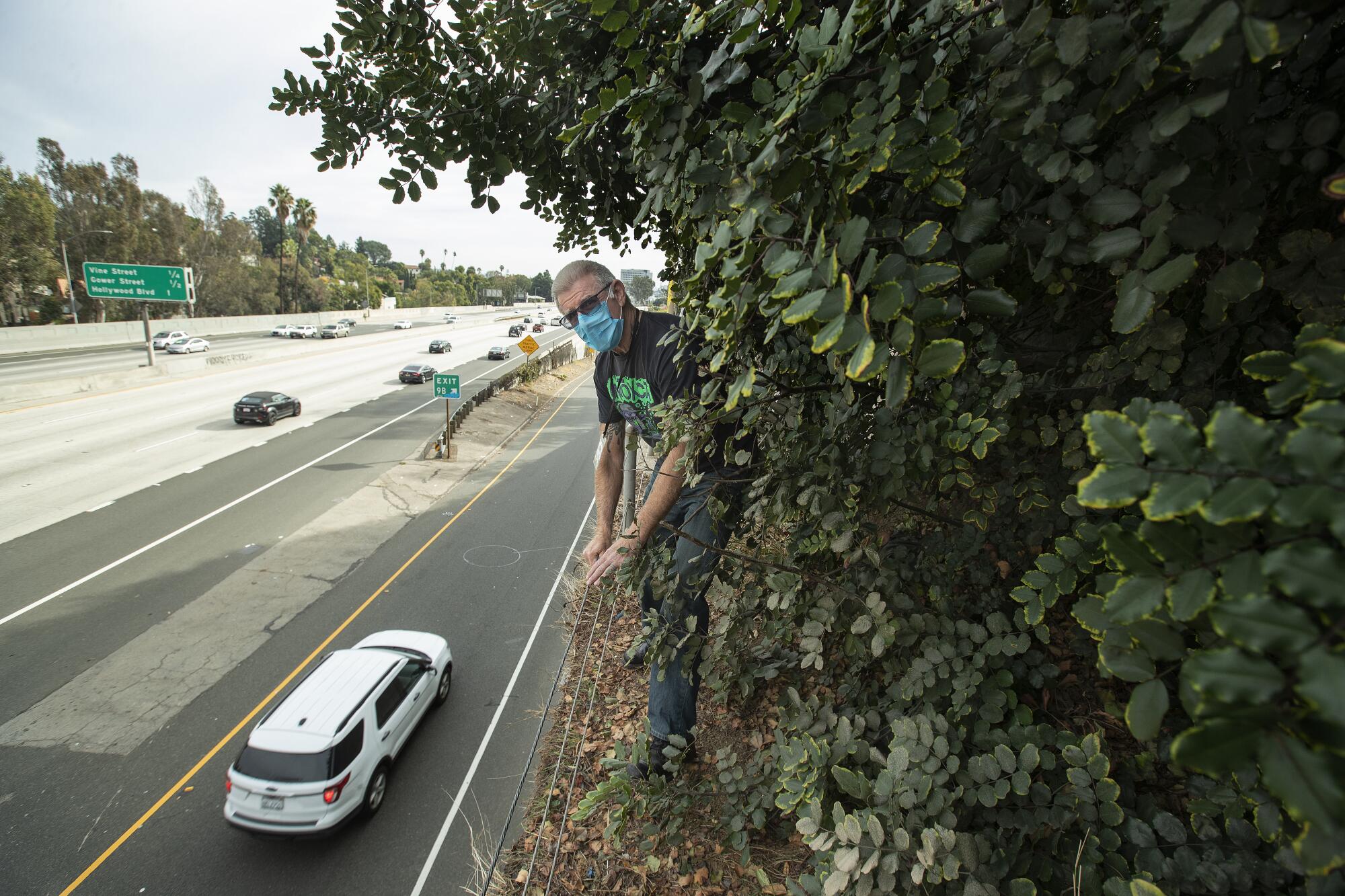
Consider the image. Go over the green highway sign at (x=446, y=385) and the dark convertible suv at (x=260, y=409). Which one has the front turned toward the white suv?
the green highway sign

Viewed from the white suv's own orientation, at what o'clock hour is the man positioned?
The man is roughly at 4 o'clock from the white suv.

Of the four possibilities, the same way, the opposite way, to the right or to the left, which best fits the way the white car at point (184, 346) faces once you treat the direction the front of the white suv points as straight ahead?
the opposite way

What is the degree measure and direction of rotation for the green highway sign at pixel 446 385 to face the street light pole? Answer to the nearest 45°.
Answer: approximately 135° to its right

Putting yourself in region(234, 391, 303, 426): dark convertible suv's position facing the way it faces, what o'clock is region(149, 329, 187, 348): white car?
The white car is roughly at 10 o'clock from the dark convertible suv.

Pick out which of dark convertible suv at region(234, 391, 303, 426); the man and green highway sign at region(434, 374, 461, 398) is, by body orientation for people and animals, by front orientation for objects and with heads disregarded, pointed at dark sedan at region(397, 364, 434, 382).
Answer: dark convertible suv at region(234, 391, 303, 426)

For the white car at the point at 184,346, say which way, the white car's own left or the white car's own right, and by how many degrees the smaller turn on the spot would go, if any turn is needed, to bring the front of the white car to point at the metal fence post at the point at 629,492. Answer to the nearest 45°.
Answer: approximately 45° to the white car's own left

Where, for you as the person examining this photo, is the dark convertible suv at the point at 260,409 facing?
facing away from the viewer and to the right of the viewer

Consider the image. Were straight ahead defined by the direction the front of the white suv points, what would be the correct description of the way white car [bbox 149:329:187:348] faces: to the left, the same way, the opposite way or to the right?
the opposite way

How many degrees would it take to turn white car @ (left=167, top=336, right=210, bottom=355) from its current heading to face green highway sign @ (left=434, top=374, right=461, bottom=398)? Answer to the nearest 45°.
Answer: approximately 45° to its left

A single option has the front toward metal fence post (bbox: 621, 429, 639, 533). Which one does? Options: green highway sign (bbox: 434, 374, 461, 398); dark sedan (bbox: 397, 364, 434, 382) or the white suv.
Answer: the green highway sign

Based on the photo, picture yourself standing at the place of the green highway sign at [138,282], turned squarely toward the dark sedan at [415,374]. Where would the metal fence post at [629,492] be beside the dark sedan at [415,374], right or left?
right
